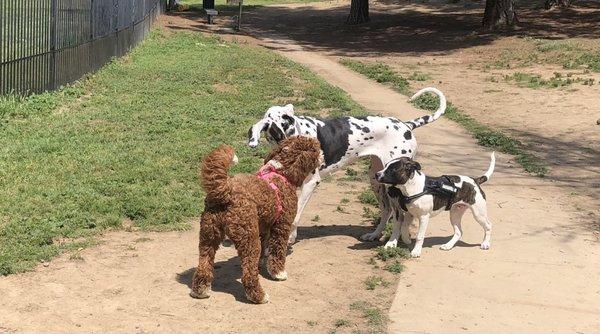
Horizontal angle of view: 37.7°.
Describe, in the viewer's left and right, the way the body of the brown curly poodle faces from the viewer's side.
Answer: facing away from the viewer and to the right of the viewer

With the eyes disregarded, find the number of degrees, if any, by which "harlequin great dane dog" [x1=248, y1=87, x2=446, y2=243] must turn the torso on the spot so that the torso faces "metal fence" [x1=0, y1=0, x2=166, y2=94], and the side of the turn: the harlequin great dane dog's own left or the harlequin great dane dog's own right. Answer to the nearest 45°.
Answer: approximately 45° to the harlequin great dane dog's own right

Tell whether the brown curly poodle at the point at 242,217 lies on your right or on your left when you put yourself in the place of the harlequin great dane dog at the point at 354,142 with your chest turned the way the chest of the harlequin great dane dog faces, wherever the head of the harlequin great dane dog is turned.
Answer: on your left

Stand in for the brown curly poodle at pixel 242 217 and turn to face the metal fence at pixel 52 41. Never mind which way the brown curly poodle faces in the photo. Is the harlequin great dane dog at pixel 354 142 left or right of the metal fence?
right

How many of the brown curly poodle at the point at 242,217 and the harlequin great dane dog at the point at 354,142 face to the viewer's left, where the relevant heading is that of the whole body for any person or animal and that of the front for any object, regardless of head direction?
1

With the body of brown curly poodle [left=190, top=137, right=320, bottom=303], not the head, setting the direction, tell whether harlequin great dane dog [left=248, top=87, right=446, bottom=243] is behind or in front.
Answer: in front

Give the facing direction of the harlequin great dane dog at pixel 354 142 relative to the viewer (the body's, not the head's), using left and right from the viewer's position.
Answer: facing to the left of the viewer

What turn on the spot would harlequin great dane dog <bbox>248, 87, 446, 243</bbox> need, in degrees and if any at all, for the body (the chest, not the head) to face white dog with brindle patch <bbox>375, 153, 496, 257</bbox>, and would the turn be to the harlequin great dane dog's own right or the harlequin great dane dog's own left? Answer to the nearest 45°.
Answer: approximately 135° to the harlequin great dane dog's own left

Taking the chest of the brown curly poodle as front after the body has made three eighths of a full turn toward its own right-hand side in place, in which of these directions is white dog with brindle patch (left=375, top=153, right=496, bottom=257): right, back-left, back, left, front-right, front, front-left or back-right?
back-left
